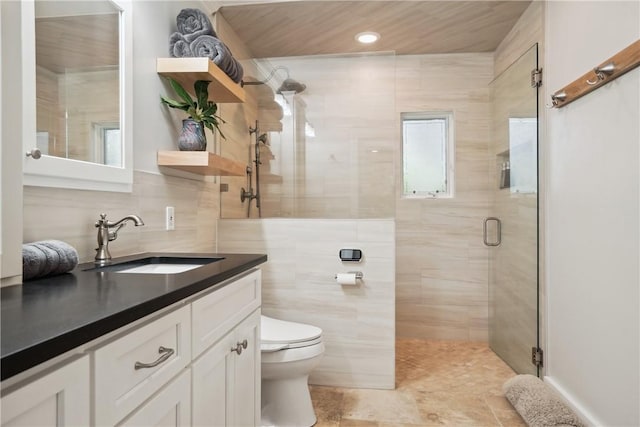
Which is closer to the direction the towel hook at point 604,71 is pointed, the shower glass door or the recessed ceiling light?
the recessed ceiling light

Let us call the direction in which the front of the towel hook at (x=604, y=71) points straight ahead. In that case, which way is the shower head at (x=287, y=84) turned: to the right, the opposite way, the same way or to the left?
the opposite way

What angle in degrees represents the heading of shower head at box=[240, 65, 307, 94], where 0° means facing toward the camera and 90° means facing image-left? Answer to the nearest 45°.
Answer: approximately 270°

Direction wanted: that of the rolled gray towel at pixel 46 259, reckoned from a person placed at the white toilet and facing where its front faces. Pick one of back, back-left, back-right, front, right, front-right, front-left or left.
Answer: back-right
